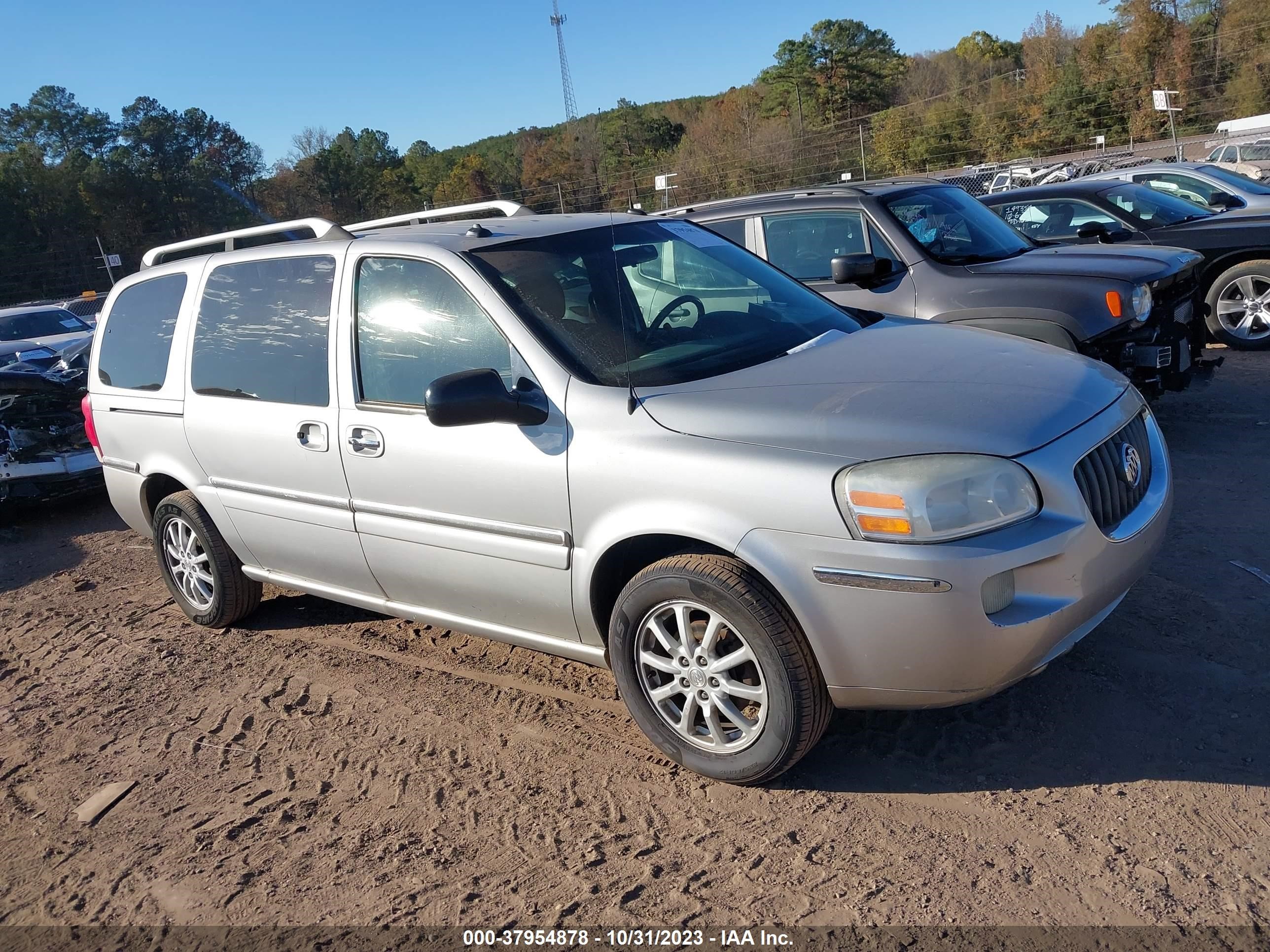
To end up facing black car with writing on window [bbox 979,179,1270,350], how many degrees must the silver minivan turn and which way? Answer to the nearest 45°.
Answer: approximately 90° to its left

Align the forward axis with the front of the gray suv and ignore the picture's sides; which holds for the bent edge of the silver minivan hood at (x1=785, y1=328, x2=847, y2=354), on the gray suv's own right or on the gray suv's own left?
on the gray suv's own right

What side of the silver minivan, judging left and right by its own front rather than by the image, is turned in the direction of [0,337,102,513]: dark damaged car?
back

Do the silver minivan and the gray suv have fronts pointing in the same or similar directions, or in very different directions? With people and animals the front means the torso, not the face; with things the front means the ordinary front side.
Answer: same or similar directions

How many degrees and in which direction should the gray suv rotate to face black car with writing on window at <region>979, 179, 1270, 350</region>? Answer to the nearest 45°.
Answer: approximately 90° to its left

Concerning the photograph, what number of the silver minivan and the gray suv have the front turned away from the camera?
0

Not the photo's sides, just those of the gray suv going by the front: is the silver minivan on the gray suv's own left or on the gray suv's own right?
on the gray suv's own right

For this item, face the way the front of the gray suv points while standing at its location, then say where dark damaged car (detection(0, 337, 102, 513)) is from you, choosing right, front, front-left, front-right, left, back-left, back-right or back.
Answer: back-right

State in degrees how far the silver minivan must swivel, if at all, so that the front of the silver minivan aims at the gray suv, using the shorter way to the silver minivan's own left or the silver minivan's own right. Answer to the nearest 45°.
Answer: approximately 90° to the silver minivan's own left

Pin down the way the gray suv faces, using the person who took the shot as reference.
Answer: facing the viewer and to the right of the viewer
